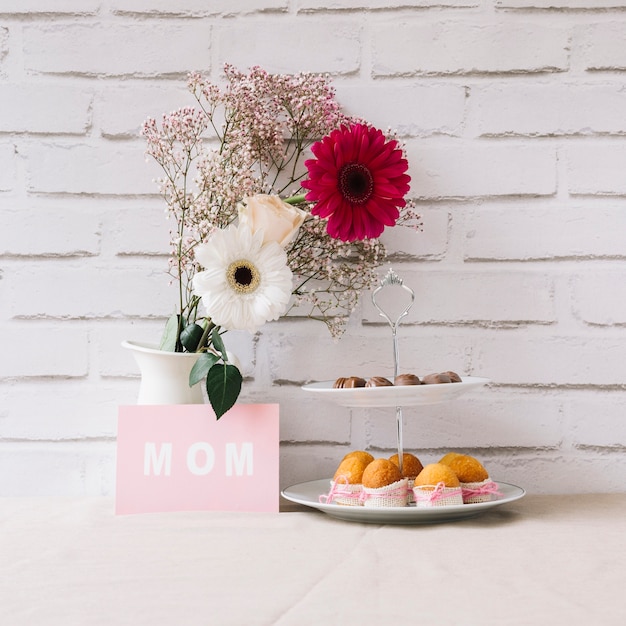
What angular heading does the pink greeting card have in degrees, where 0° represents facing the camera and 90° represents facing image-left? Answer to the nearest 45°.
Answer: approximately 0°
